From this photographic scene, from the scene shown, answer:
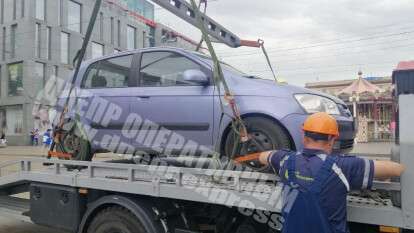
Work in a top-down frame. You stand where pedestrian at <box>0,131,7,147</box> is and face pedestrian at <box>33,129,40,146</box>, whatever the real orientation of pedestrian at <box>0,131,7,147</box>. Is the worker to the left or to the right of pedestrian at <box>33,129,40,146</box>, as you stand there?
right

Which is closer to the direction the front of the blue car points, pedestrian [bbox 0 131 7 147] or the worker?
the worker

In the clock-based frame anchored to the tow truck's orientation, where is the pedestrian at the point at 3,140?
The pedestrian is roughly at 8 o'clock from the tow truck.

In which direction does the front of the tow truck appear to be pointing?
to the viewer's right

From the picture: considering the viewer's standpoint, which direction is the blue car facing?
facing to the right of the viewer

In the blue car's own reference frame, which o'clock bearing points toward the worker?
The worker is roughly at 2 o'clock from the blue car.

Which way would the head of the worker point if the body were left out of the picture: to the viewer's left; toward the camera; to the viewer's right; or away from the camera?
away from the camera

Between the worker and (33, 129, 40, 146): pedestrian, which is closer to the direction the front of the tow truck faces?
the worker
